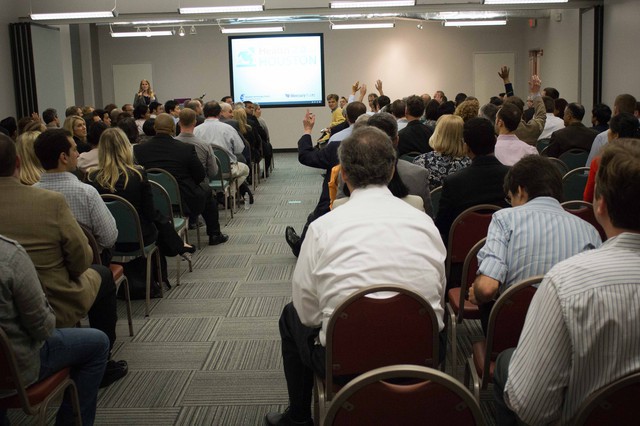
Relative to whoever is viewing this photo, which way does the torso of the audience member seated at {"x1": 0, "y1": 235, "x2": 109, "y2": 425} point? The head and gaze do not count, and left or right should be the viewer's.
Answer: facing away from the viewer and to the right of the viewer

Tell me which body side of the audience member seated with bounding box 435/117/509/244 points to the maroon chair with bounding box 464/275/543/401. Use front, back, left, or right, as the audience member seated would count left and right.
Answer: back

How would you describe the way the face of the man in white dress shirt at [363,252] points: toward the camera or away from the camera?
away from the camera

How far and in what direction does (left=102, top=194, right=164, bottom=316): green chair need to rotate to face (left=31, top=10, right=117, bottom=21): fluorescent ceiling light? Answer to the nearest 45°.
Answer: approximately 45° to its left

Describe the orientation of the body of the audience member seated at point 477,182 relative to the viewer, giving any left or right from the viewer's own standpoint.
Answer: facing away from the viewer

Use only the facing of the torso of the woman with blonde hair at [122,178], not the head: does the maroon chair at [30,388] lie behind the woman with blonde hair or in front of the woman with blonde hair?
behind

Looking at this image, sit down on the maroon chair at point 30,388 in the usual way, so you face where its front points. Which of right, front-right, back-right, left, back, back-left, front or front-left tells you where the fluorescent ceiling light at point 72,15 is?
front-left

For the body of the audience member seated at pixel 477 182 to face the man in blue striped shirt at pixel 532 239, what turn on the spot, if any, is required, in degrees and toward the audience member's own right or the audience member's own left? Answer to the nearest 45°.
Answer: approximately 180°

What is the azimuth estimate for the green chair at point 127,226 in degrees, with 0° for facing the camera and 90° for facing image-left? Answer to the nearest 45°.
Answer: approximately 225°

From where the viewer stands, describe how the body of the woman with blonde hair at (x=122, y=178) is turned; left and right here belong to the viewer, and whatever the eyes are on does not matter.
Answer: facing away from the viewer and to the right of the viewer

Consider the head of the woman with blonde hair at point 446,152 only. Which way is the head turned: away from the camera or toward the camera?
away from the camera

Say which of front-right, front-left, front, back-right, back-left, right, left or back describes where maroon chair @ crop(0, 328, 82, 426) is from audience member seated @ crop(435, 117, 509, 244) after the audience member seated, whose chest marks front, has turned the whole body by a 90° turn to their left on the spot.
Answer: front-left

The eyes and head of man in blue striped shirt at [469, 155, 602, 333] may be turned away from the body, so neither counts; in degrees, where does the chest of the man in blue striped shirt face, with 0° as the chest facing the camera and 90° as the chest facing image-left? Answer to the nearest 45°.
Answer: approximately 135°

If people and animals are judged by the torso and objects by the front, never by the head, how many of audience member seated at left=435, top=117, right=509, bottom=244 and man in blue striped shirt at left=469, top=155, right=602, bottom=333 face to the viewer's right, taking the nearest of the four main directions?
0
